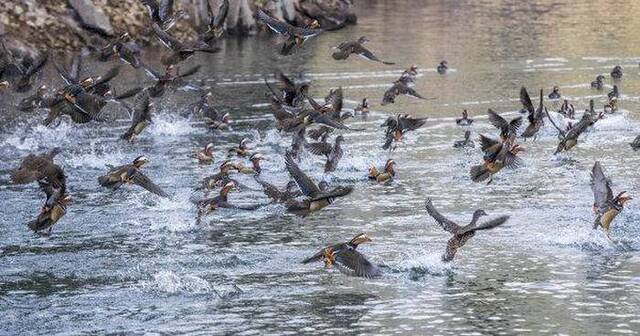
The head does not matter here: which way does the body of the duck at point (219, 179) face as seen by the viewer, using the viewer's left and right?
facing to the right of the viewer

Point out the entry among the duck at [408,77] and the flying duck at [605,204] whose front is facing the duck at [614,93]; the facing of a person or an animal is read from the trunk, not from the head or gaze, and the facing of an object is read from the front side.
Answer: the duck at [408,77]

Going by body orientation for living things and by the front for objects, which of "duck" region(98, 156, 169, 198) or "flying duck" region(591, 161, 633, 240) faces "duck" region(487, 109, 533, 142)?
"duck" region(98, 156, 169, 198)

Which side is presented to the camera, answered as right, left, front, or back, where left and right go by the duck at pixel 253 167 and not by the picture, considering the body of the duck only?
right

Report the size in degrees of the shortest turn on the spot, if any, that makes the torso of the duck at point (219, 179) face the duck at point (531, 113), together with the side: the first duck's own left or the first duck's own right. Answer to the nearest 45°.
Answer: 0° — it already faces it

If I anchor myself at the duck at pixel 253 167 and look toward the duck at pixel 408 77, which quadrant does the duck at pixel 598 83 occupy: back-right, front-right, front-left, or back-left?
front-right

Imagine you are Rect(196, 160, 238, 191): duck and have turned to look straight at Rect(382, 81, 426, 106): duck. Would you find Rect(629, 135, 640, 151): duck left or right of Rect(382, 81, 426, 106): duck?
right
